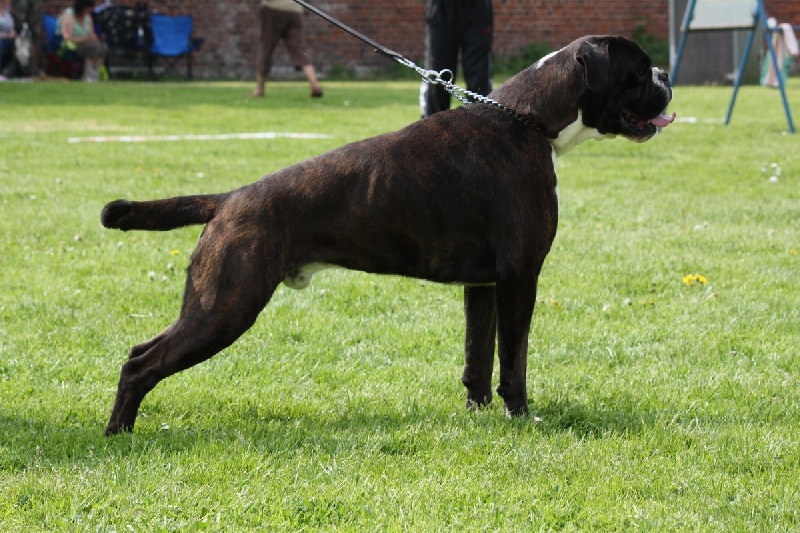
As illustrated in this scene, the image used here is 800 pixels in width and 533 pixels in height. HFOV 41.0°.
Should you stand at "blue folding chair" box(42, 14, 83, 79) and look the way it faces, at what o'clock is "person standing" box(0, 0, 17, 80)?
The person standing is roughly at 3 o'clock from the blue folding chair.

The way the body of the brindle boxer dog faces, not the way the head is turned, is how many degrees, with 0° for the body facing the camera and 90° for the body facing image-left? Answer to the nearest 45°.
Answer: approximately 270°

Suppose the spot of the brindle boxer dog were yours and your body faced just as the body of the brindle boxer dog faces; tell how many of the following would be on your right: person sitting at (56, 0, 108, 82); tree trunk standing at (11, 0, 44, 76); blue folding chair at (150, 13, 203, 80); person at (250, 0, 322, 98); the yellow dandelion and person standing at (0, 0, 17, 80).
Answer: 0

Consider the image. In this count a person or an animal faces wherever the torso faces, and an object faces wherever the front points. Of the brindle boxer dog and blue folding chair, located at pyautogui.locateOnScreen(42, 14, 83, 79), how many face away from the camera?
0

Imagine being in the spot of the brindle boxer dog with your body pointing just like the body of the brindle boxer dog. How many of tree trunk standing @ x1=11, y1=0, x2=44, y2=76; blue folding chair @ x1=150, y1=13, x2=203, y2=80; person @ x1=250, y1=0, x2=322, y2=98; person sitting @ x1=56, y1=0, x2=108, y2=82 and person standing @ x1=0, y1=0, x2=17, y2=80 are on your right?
0

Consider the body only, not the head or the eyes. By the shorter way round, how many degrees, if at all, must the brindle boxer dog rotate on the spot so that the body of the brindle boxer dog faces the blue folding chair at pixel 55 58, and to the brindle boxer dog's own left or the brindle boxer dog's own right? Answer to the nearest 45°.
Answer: approximately 90° to the brindle boxer dog's own left

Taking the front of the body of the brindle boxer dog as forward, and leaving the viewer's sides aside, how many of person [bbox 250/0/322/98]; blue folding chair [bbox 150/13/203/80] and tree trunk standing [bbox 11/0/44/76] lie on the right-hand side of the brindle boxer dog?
0

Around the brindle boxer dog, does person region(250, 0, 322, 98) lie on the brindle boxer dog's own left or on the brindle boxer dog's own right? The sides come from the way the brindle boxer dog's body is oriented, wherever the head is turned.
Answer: on the brindle boxer dog's own left

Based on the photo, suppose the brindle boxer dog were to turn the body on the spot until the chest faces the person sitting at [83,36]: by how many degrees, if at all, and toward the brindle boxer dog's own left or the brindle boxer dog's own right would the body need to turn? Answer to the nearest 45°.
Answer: approximately 90° to the brindle boxer dog's own left

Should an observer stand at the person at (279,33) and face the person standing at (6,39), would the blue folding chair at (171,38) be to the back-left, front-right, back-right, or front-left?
front-right

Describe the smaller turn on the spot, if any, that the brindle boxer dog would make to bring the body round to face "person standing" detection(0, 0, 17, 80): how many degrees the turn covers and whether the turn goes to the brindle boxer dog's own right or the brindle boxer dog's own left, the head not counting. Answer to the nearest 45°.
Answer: approximately 135° to the brindle boxer dog's own left

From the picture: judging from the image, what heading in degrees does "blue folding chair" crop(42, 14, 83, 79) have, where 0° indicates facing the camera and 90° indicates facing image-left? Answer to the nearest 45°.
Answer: approximately 315°

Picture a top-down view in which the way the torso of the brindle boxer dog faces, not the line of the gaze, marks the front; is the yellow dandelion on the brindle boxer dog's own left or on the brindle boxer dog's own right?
on the brindle boxer dog's own left

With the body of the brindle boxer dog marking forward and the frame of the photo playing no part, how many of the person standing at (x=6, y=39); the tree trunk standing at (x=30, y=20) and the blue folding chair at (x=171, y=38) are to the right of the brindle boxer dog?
0

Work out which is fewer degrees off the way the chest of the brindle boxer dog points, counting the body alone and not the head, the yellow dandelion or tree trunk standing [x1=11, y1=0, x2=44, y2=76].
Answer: the yellow dandelion
